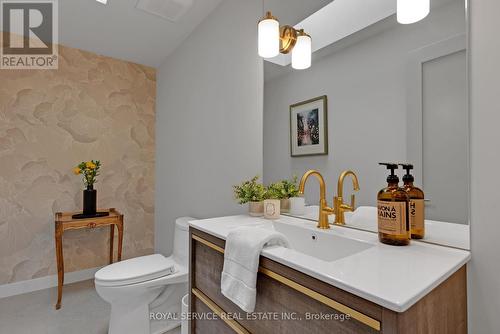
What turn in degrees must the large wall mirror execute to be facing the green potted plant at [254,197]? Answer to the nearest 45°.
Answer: approximately 45° to its right

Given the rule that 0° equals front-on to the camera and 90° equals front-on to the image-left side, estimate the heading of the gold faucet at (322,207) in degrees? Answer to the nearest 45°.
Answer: approximately 45°

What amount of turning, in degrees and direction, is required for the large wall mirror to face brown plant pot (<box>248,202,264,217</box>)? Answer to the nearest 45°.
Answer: approximately 45° to its right

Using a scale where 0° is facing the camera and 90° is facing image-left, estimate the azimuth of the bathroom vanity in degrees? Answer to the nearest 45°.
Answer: approximately 45°

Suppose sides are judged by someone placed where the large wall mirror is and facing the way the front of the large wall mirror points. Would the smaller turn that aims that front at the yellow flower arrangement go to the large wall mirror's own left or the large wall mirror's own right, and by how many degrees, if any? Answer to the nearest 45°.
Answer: approximately 45° to the large wall mirror's own right

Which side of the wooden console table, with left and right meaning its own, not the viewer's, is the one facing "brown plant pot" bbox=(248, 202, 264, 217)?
front

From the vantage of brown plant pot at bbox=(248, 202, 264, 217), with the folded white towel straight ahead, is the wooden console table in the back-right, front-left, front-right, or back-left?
back-right

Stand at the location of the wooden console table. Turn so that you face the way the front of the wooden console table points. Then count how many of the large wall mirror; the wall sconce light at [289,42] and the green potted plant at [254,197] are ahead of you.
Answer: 3

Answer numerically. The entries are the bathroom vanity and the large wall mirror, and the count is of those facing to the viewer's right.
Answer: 0

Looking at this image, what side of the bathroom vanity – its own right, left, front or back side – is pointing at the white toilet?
right

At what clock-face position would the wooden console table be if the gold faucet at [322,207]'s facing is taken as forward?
The wooden console table is roughly at 2 o'clock from the gold faucet.

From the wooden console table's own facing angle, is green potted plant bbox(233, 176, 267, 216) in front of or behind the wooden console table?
in front

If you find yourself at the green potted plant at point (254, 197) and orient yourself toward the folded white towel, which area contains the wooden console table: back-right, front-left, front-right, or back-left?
back-right
